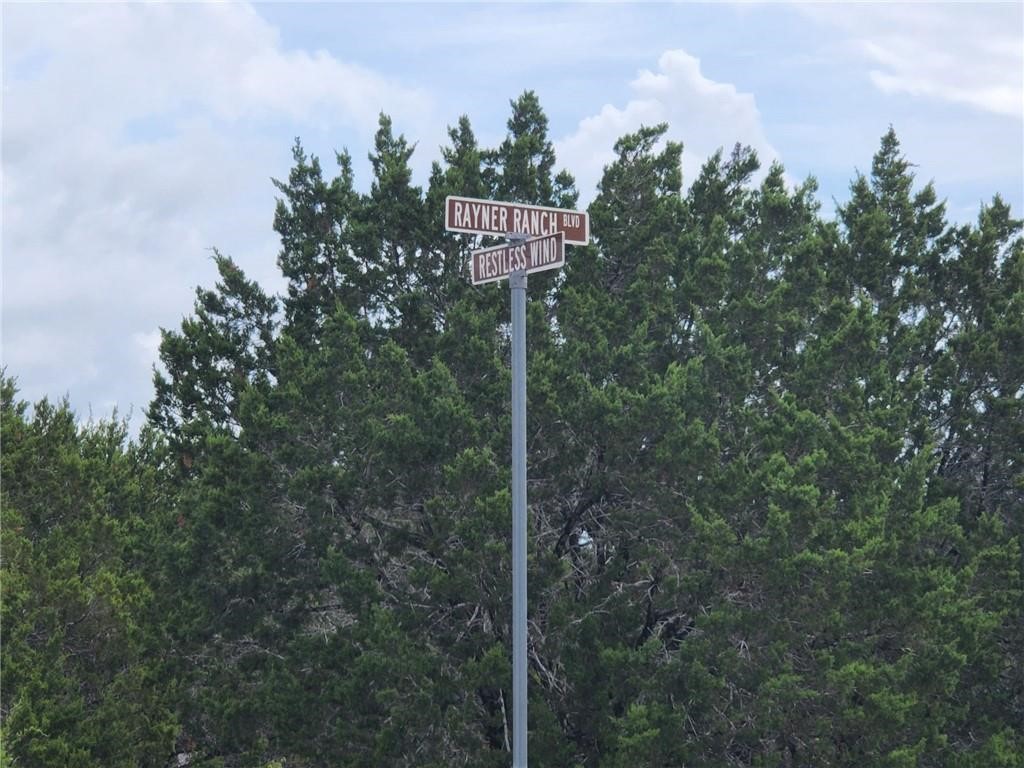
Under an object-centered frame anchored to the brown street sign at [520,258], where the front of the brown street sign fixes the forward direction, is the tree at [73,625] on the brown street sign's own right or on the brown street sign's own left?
on the brown street sign's own right

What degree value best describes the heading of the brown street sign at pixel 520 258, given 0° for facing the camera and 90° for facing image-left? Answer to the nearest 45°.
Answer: approximately 45°

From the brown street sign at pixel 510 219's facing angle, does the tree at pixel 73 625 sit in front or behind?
behind

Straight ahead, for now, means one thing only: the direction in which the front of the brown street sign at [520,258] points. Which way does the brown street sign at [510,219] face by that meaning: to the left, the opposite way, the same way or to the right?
to the left
